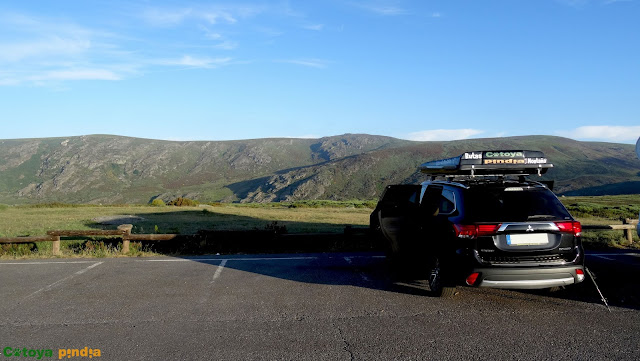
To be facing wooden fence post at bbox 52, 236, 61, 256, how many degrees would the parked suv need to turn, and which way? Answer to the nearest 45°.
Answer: approximately 45° to its left

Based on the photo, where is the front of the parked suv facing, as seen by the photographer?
facing away from the viewer and to the left of the viewer
